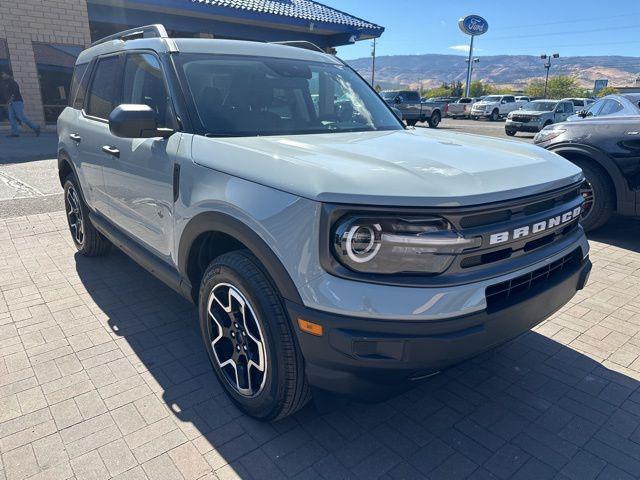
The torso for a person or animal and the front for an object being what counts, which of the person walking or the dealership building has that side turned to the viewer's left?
the person walking

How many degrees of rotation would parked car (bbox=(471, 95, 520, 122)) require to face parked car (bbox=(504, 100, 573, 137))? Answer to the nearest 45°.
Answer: approximately 45° to its left

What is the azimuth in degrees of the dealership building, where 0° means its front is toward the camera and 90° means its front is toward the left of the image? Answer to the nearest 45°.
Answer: approximately 315°

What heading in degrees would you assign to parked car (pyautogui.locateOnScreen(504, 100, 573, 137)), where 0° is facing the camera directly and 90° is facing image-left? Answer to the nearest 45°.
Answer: approximately 45°

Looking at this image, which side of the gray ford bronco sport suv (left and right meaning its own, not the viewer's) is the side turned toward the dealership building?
back

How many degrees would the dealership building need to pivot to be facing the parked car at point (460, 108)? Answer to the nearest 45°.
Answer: approximately 90° to its left

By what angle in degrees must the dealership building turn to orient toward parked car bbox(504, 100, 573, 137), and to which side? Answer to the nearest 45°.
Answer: approximately 45° to its left

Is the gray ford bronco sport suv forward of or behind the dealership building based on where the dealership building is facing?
forward

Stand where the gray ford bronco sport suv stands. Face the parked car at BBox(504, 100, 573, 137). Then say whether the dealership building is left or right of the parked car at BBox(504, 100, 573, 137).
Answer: left

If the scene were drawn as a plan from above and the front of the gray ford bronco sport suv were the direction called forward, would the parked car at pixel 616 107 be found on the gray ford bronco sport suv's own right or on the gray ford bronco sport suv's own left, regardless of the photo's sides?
on the gray ford bronco sport suv's own left

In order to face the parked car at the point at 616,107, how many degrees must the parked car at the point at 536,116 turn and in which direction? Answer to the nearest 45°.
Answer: approximately 45° to its left

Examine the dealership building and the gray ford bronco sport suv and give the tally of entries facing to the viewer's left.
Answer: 0

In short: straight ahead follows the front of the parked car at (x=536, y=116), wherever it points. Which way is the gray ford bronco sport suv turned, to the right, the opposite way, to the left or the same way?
to the left
